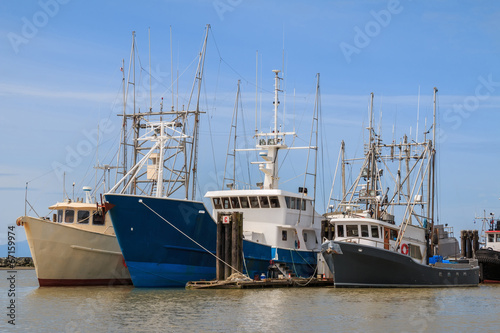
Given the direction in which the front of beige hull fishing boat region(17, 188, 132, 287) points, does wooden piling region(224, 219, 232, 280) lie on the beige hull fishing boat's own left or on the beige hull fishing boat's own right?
on the beige hull fishing boat's own left

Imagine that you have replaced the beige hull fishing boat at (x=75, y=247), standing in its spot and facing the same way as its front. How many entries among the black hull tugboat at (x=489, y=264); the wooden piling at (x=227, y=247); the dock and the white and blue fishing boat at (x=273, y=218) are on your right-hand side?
0

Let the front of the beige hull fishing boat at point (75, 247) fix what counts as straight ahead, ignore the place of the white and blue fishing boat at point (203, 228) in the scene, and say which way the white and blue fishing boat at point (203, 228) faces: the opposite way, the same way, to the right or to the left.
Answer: the same way

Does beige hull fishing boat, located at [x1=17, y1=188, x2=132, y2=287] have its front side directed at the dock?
no

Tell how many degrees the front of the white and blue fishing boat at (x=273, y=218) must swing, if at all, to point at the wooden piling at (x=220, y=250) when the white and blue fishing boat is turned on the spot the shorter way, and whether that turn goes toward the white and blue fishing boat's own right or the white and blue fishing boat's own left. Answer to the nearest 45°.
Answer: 0° — it already faces it

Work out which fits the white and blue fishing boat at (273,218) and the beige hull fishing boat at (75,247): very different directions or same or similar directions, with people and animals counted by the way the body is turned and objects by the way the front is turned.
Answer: same or similar directions

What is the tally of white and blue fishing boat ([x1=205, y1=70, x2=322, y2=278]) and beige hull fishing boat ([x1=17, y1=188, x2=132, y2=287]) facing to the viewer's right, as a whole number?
0

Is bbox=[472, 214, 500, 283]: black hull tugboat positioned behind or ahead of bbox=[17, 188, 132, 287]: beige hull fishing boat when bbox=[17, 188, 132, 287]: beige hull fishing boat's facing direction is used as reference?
behind

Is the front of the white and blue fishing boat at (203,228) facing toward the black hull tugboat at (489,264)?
no

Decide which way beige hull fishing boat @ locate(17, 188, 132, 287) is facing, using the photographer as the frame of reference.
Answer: facing the viewer and to the left of the viewer

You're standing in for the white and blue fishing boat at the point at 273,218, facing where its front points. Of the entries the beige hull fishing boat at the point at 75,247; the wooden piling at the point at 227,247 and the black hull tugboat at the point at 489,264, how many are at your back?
1

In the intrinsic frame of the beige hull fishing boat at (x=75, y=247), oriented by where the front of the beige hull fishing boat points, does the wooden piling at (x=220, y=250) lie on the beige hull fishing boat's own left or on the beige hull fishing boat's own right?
on the beige hull fishing boat's own left
